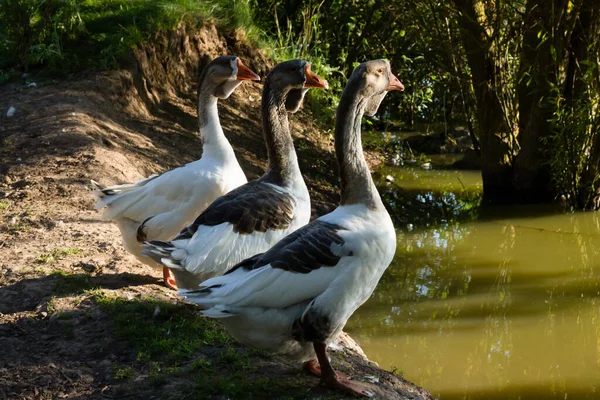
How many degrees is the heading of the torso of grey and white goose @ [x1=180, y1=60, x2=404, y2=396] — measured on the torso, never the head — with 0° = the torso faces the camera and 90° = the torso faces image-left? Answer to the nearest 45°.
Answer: approximately 270°

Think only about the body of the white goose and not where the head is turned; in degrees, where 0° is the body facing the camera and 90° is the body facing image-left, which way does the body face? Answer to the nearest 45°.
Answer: approximately 270°

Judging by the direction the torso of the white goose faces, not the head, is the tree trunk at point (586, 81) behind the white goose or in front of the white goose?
in front

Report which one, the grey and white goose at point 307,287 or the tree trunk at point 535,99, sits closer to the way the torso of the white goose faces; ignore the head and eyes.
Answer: the tree trunk

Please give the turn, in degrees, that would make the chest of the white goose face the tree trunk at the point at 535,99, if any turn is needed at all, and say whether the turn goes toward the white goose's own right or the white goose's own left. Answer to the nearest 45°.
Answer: approximately 45° to the white goose's own left

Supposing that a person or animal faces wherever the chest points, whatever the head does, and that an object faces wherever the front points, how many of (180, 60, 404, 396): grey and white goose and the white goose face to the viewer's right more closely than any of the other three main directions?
2

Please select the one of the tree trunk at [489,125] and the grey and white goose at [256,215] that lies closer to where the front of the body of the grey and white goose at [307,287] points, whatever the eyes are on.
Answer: the tree trunk
